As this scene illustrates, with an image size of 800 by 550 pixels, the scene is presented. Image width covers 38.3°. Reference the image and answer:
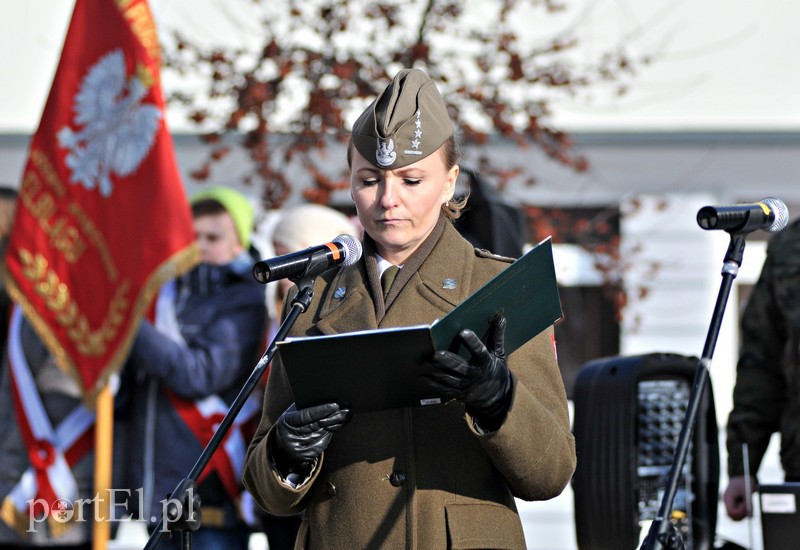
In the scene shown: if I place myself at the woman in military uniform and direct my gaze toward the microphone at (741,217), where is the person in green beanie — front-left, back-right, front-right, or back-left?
back-left

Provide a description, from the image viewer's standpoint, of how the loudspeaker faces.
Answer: facing away from the viewer and to the left of the viewer

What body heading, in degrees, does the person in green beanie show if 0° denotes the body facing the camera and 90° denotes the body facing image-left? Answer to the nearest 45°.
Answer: approximately 45°

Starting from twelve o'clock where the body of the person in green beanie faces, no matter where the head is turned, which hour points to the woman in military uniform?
The woman in military uniform is roughly at 10 o'clock from the person in green beanie.

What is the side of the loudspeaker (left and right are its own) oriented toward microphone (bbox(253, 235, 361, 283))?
left

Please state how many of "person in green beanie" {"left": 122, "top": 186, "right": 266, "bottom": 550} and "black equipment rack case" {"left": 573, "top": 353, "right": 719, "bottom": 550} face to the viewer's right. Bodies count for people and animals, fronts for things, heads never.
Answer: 0

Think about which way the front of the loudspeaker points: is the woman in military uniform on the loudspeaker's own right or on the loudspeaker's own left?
on the loudspeaker's own left

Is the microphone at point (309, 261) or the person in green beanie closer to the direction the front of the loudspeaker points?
the person in green beanie
